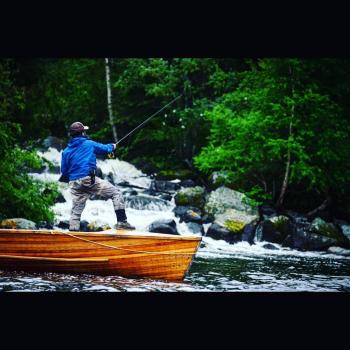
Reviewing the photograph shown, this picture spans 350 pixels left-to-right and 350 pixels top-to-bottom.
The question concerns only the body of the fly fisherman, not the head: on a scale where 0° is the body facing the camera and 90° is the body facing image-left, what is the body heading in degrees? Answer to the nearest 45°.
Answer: approximately 225°

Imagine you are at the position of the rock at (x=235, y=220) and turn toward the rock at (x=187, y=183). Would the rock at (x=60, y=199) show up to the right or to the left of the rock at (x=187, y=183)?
left

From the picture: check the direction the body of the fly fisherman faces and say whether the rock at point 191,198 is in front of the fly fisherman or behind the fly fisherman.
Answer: in front

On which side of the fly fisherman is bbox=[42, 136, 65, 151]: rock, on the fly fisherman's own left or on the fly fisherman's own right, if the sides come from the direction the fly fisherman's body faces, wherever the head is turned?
on the fly fisherman's own left

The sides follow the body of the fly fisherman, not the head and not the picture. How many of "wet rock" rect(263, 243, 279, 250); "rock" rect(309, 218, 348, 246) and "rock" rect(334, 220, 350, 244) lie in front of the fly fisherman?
3

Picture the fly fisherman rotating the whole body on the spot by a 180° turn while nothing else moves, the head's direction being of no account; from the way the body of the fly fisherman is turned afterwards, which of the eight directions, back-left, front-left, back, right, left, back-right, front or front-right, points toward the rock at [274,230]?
back

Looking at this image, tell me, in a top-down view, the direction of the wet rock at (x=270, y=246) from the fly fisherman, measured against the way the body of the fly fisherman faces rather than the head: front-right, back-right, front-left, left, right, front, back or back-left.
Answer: front

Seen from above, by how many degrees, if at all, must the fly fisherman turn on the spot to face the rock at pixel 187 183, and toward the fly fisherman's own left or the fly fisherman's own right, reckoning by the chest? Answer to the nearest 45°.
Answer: approximately 45° to the fly fisherman's own left

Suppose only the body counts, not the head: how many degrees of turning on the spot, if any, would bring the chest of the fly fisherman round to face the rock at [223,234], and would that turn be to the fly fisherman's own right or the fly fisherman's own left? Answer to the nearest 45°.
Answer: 0° — they already face it

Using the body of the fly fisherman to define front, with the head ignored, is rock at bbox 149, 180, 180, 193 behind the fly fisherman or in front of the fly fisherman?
in front
